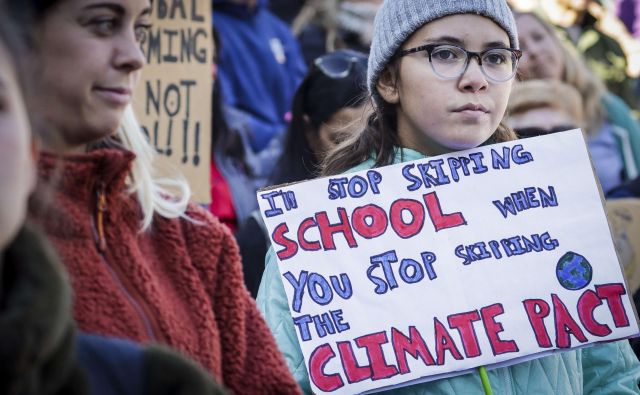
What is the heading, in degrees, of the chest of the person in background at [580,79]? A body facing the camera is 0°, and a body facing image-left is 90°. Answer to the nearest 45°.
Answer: approximately 45°

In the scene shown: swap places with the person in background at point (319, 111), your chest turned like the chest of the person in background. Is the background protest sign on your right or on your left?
on your right

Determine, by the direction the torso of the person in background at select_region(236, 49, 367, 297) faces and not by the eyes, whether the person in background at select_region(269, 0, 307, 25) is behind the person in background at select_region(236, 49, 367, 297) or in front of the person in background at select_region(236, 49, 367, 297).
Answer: behind

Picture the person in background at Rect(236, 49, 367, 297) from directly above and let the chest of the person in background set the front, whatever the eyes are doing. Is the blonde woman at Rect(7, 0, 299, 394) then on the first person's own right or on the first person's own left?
on the first person's own right

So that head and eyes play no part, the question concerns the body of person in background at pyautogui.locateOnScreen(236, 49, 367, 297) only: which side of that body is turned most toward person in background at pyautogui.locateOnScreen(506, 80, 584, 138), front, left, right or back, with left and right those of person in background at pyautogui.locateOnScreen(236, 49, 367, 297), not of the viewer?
left
